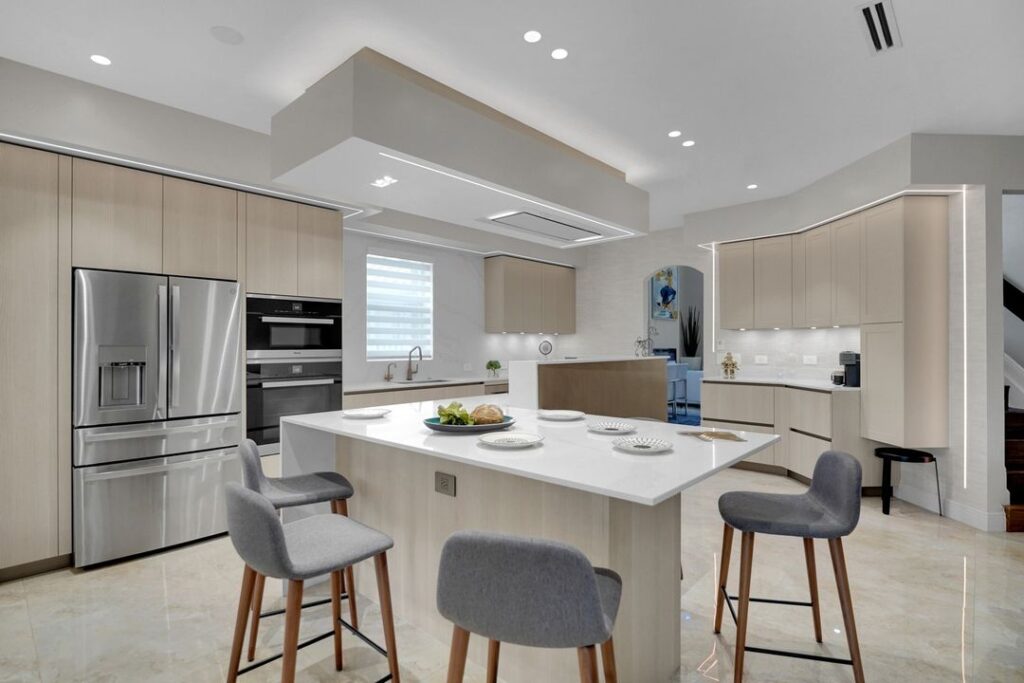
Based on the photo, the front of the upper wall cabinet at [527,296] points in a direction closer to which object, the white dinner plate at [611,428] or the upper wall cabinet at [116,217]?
the white dinner plate

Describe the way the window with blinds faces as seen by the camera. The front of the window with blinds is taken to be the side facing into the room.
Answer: facing the viewer and to the right of the viewer

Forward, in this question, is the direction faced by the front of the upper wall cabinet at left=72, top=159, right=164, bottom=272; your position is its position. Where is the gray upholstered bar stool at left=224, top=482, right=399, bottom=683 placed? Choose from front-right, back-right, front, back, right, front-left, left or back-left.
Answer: front-right

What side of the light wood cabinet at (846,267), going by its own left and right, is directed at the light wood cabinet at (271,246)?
front

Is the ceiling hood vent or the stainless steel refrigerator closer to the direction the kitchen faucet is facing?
the ceiling hood vent

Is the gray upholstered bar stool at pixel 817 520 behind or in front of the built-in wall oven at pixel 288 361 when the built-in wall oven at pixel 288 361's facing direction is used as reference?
in front

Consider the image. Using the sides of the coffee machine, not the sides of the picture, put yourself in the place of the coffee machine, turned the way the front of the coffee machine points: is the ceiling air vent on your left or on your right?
on your left

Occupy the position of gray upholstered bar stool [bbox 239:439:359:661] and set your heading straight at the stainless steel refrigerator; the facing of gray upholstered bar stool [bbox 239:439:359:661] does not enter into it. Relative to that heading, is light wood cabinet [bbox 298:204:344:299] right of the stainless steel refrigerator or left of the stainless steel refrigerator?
right

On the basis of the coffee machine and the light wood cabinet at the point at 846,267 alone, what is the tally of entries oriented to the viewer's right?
0

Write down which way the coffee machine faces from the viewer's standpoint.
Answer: facing the viewer and to the left of the viewer

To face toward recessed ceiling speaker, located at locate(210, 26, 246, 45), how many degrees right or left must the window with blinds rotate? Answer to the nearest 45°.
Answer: approximately 45° to its right

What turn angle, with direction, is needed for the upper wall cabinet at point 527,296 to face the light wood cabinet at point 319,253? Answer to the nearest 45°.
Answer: approximately 90° to its right
